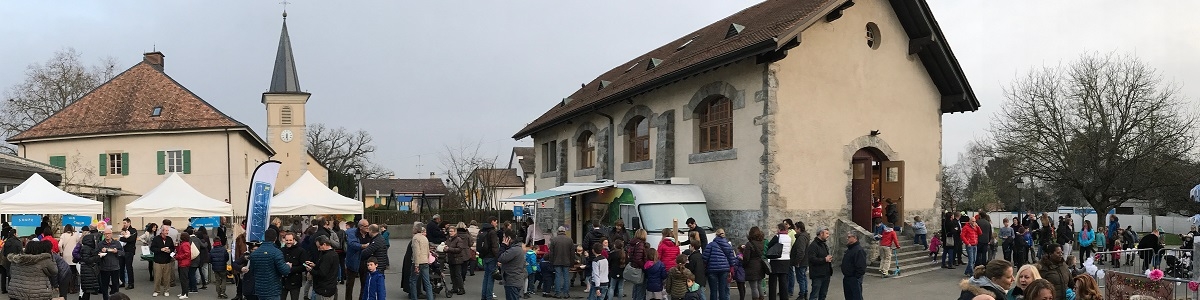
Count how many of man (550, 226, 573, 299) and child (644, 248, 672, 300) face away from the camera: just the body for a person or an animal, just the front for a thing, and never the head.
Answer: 2

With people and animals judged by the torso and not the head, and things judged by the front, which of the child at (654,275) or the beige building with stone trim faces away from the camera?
the child

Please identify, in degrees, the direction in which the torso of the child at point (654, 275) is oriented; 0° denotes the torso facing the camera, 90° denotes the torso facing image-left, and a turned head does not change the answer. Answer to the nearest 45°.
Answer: approximately 180°

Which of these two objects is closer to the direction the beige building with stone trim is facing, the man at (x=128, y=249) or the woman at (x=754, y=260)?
the woman

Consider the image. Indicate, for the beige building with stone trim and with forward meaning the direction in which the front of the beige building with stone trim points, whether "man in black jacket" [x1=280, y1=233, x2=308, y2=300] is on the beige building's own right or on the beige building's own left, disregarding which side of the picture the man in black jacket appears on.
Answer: on the beige building's own right

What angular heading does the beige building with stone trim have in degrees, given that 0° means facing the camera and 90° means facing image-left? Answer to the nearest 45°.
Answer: approximately 315°

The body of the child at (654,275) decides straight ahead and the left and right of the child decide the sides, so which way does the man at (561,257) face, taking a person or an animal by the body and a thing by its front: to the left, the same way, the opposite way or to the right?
the same way

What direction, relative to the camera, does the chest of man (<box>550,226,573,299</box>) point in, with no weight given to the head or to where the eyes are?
away from the camera

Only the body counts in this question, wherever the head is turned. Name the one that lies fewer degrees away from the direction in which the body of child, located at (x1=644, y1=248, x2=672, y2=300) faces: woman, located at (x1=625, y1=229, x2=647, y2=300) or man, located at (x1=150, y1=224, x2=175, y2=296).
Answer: the woman
